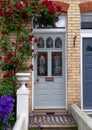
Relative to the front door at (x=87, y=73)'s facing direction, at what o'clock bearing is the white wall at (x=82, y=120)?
The white wall is roughly at 12 o'clock from the front door.

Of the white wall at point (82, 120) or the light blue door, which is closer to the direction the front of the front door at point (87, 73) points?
the white wall

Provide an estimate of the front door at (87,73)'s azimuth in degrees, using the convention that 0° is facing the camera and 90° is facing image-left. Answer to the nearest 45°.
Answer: approximately 0°

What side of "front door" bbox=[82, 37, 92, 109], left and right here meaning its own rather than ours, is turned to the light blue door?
right
